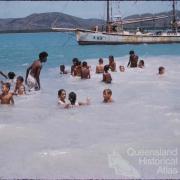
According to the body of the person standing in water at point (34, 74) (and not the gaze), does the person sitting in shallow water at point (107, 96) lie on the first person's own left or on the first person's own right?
on the first person's own right

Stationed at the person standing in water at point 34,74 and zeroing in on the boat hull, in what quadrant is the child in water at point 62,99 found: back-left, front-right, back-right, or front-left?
back-right

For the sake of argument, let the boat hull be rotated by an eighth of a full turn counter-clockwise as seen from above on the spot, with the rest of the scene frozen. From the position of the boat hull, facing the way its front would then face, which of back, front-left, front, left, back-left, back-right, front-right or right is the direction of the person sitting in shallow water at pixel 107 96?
front-left

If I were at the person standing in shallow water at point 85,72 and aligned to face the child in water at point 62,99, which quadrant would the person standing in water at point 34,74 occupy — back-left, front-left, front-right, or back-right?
front-right

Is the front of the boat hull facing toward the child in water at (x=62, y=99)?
no

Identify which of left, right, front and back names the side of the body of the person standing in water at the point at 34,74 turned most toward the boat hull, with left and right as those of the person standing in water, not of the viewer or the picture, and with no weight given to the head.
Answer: left

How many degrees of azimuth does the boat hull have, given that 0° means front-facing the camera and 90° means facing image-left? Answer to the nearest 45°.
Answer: approximately 90°

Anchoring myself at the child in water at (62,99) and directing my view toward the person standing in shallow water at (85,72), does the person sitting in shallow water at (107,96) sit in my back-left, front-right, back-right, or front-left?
front-right

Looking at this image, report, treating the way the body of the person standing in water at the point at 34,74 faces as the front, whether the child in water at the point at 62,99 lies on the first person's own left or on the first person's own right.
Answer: on the first person's own right

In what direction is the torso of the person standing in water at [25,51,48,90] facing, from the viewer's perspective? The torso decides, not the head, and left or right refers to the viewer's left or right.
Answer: facing to the right of the viewer

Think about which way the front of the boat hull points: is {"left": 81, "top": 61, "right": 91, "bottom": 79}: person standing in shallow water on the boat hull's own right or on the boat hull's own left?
on the boat hull's own left

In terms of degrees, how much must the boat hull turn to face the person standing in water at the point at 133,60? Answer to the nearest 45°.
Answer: approximately 90° to its left

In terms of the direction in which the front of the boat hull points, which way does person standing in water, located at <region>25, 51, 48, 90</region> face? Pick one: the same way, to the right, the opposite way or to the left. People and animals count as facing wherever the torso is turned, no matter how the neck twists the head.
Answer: the opposite way
